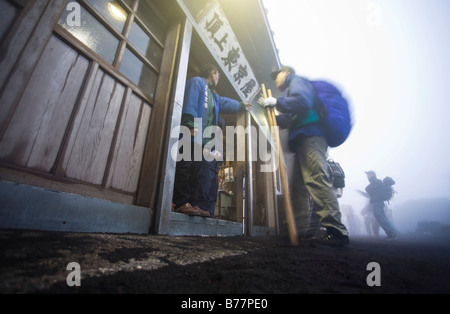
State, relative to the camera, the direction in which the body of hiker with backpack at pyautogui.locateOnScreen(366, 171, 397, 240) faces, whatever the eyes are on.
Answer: to the viewer's left

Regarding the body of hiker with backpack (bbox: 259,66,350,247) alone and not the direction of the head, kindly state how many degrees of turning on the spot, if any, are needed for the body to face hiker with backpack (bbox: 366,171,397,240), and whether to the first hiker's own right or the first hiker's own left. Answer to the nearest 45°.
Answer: approximately 90° to the first hiker's own right

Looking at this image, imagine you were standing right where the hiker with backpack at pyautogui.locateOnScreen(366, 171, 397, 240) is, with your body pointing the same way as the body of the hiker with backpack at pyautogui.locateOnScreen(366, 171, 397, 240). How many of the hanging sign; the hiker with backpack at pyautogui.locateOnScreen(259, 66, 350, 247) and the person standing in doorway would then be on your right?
0

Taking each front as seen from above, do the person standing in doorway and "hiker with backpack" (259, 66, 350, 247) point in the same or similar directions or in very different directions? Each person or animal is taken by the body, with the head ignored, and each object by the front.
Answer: very different directions

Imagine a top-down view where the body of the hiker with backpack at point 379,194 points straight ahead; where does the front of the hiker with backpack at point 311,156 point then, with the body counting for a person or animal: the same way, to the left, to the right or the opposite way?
the same way

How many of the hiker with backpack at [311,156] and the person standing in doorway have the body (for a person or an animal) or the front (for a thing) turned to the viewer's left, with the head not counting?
1

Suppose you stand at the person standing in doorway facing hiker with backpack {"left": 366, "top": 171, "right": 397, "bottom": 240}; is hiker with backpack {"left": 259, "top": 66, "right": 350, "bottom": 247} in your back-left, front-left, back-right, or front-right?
front-right

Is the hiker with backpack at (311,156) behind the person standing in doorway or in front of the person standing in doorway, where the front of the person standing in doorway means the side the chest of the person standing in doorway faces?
in front

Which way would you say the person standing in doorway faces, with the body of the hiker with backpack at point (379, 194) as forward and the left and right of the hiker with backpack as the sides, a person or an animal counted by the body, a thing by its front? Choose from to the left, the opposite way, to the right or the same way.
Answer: the opposite way

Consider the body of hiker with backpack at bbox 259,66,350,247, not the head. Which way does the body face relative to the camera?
to the viewer's left

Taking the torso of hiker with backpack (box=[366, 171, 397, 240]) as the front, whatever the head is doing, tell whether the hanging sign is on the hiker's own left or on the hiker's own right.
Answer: on the hiker's own left

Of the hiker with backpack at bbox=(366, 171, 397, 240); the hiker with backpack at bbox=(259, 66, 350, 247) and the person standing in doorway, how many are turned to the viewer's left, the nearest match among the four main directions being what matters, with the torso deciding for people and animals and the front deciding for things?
2

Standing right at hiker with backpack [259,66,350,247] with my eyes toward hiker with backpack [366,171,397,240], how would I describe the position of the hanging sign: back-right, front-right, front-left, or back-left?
back-left

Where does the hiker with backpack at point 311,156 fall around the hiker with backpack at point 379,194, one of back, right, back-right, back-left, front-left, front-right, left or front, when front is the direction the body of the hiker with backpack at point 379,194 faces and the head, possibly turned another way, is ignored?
left
